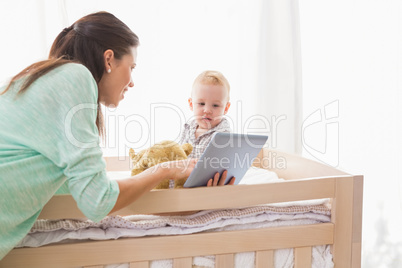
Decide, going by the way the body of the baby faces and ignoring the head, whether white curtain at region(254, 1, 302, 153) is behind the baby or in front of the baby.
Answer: behind

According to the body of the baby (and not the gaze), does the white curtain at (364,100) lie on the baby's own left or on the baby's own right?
on the baby's own left

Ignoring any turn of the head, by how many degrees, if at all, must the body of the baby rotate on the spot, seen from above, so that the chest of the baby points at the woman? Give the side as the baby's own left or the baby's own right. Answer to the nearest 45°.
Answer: approximately 45° to the baby's own right

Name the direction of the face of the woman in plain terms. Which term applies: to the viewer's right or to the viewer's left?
to the viewer's right

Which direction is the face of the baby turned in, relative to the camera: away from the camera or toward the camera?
toward the camera

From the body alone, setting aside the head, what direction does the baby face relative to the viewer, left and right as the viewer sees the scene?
facing the viewer
